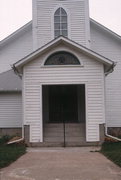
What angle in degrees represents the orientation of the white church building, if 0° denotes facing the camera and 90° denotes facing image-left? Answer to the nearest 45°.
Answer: approximately 0°
